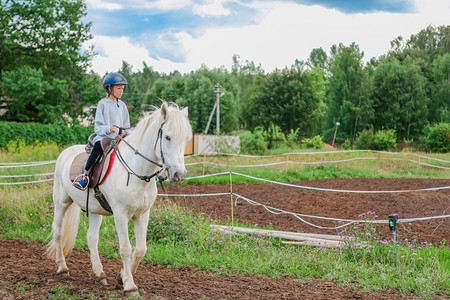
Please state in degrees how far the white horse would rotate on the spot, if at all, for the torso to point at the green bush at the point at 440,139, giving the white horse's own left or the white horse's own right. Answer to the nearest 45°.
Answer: approximately 90° to the white horse's own left

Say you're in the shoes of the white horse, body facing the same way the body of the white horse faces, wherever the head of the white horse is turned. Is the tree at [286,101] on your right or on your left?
on your left

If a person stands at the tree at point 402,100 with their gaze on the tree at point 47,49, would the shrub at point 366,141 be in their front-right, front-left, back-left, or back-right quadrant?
front-left

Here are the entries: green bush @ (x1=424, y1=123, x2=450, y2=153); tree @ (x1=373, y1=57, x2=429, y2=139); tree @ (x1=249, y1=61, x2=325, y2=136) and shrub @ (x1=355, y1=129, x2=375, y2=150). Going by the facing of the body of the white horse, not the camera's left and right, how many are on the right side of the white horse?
0

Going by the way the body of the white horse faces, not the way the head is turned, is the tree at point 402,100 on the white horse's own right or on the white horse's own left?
on the white horse's own left

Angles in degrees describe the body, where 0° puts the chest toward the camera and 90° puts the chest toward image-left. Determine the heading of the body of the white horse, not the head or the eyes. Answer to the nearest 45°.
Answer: approximately 315°

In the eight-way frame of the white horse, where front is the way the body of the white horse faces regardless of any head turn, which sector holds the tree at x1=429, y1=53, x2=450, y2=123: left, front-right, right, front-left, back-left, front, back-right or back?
left

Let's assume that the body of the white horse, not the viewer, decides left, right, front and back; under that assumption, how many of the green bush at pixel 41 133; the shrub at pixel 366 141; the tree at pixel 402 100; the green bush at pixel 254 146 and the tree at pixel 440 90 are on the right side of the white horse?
0

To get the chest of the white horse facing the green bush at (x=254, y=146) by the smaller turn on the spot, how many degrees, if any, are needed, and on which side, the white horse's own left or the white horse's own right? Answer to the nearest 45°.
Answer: approximately 135° to the white horse's own left

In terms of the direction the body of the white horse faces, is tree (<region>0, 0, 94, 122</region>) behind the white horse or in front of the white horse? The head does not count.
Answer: behind

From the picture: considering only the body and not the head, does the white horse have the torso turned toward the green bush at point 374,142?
no

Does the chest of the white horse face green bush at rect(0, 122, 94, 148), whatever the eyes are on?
no
